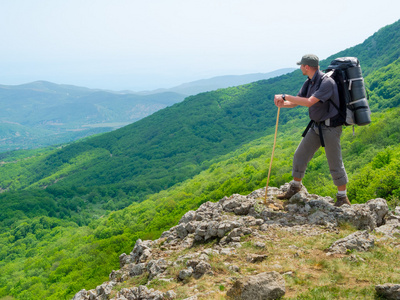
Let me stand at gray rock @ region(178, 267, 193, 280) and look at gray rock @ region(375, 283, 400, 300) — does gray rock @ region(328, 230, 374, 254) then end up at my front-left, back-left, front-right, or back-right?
front-left

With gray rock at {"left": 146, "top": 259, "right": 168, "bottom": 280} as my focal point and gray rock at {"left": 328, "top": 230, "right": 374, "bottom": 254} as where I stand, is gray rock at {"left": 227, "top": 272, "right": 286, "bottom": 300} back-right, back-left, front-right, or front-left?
front-left

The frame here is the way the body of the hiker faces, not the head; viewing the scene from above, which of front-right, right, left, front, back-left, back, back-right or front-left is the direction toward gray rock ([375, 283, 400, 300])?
left

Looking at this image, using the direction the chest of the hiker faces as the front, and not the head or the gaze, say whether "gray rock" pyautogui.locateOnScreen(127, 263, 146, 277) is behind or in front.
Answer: in front

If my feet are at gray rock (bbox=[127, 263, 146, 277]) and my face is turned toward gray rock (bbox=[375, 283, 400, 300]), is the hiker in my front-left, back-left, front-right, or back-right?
front-left

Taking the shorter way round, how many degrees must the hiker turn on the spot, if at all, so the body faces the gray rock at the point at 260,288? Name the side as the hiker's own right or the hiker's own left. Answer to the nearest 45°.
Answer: approximately 90° to the hiker's own left

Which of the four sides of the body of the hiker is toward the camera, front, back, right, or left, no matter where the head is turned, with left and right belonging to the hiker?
left

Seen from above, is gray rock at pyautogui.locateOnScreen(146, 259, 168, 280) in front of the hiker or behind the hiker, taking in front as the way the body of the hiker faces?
in front

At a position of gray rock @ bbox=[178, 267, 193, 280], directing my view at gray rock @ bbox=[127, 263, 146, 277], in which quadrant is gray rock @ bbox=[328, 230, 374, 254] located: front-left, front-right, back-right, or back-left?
back-right
